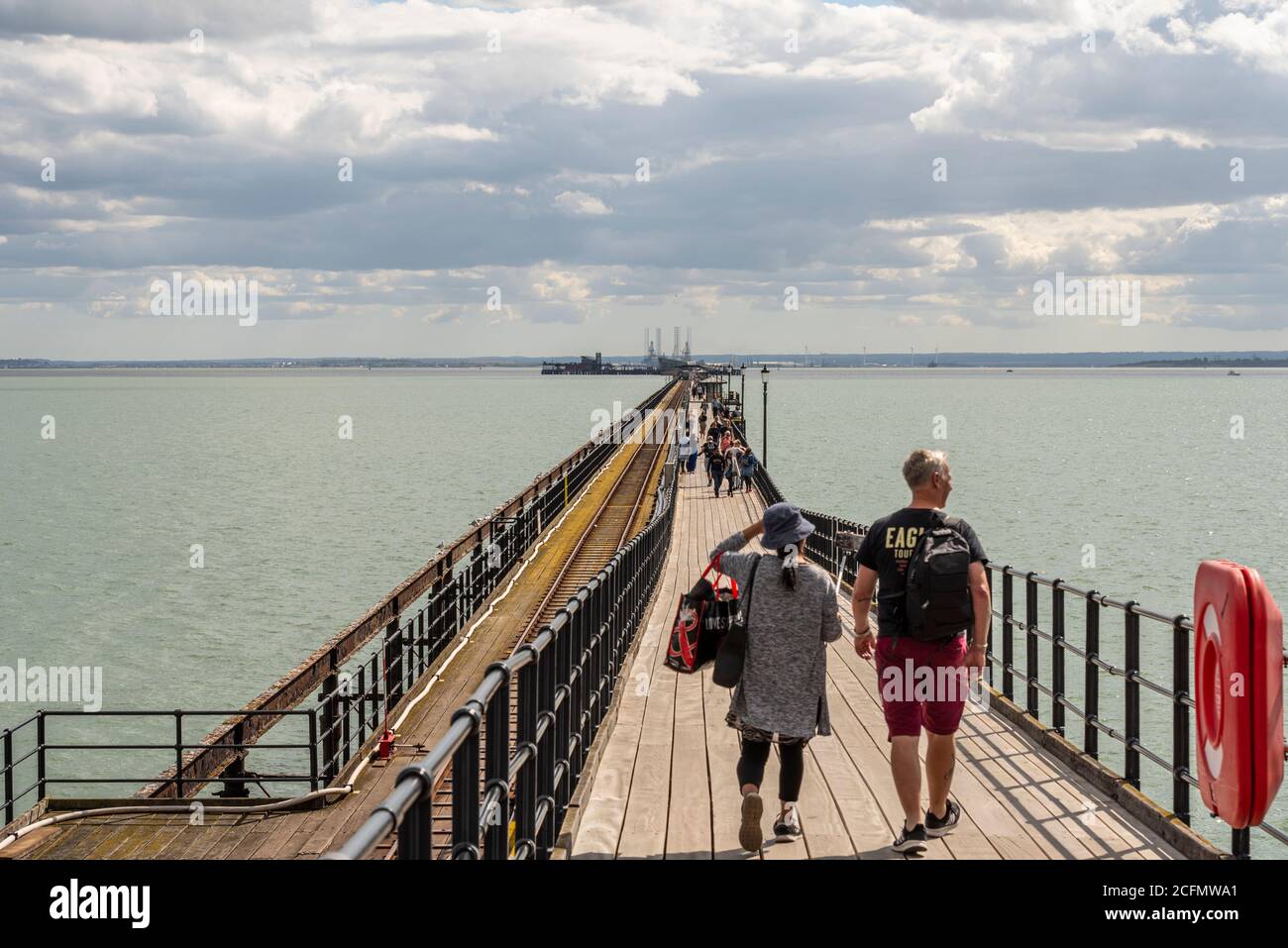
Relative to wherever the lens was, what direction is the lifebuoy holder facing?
facing to the left of the viewer

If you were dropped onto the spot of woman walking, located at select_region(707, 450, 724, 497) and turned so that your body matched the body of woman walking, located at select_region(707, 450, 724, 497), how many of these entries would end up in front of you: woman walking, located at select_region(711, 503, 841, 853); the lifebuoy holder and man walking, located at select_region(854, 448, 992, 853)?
3

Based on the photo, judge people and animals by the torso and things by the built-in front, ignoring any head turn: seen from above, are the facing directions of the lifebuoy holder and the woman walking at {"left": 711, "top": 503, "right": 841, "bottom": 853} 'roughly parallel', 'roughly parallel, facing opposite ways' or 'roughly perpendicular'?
roughly perpendicular

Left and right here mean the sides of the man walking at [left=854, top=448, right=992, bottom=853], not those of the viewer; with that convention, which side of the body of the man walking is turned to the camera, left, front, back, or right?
back

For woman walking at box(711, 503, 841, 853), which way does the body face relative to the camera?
away from the camera

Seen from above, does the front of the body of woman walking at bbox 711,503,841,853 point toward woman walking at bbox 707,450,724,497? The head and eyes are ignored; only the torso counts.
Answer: yes

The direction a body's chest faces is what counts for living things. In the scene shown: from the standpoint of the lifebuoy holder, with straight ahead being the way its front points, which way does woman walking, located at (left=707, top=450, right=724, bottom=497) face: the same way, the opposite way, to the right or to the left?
to the left

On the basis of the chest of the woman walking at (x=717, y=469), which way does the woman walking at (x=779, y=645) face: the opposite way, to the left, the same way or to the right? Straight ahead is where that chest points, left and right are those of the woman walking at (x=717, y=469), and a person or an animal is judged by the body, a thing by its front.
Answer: the opposite way

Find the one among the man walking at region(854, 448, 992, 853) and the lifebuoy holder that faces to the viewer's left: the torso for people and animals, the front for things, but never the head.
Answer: the lifebuoy holder
